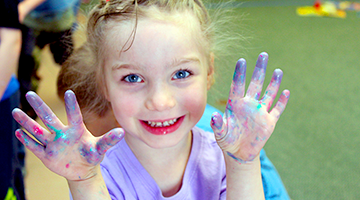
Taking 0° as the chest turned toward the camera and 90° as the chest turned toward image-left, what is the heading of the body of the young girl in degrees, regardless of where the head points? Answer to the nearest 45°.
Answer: approximately 0°

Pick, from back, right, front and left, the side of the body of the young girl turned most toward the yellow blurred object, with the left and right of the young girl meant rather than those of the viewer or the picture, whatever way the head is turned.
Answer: back
